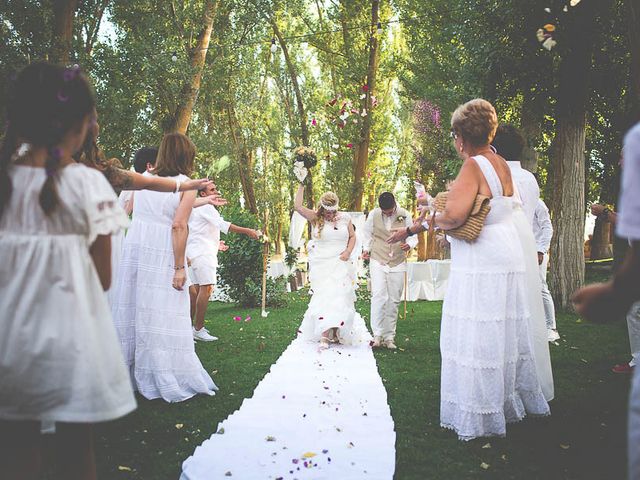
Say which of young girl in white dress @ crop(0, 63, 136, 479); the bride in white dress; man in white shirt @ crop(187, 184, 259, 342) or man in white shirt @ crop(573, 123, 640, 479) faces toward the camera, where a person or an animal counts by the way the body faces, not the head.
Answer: the bride in white dress

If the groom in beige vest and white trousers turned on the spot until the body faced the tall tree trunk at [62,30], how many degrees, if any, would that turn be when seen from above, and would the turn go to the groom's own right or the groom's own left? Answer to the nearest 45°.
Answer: approximately 90° to the groom's own right

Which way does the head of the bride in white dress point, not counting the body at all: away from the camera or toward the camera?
toward the camera

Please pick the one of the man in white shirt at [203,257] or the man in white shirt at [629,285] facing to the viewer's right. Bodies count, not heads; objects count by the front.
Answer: the man in white shirt at [203,257]

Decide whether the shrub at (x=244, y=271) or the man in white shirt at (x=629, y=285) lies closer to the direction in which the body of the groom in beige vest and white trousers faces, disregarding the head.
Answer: the man in white shirt

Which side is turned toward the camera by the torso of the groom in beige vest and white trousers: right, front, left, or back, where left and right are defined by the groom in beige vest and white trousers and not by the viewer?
front

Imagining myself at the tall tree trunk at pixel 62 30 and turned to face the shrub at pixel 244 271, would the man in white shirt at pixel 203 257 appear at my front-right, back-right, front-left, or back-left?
front-right

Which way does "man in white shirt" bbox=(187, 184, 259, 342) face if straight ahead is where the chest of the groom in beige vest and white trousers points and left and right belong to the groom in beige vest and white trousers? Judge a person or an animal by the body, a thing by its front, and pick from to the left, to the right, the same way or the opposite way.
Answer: to the left

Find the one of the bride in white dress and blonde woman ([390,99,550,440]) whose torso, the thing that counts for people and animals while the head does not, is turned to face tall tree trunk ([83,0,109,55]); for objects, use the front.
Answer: the blonde woman

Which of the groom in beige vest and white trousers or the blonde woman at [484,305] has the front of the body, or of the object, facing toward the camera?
the groom in beige vest and white trousers

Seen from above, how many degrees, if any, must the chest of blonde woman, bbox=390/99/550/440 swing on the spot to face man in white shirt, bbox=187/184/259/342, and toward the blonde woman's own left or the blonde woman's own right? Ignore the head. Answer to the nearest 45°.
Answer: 0° — they already face them

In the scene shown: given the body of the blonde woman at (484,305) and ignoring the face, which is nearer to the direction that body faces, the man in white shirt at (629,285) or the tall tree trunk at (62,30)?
the tall tree trunk

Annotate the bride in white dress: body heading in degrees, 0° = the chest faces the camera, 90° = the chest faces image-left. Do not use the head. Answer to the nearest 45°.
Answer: approximately 0°

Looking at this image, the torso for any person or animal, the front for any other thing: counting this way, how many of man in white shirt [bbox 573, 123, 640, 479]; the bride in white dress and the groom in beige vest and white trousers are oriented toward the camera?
2

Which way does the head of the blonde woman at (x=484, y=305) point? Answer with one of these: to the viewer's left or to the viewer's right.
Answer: to the viewer's left

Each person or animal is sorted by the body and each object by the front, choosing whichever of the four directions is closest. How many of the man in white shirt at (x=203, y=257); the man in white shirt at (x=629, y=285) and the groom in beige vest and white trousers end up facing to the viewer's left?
1

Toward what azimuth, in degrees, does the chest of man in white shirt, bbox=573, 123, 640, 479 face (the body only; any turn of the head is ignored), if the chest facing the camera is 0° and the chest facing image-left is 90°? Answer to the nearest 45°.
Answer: approximately 90°
